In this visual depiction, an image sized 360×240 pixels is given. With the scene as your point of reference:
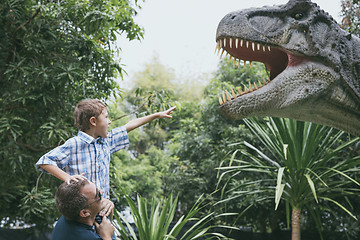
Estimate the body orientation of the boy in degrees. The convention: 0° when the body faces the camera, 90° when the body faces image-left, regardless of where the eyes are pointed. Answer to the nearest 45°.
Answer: approximately 315°

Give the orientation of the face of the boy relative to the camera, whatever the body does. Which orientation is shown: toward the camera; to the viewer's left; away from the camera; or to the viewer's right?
to the viewer's right

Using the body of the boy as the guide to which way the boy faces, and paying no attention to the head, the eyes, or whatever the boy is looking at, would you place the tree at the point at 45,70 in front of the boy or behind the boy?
behind
